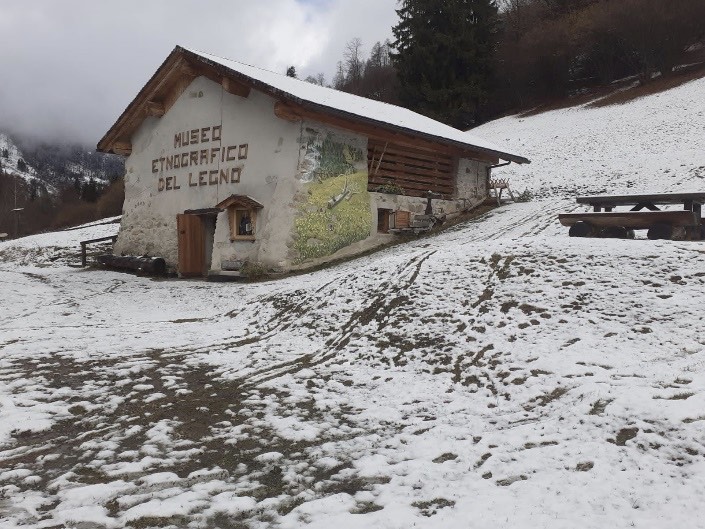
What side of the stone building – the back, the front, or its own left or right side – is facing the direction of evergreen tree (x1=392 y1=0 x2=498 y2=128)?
back

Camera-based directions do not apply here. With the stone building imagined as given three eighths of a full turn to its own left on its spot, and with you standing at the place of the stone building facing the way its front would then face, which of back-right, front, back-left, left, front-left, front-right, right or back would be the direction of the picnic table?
front-right

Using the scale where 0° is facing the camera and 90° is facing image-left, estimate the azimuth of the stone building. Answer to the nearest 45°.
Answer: approximately 45°
